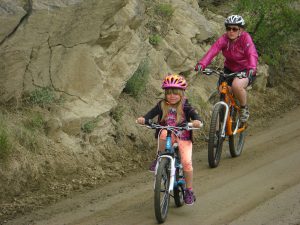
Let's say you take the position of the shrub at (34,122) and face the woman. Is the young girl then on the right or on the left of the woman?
right

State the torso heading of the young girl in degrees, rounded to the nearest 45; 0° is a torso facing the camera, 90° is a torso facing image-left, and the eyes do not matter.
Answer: approximately 0°

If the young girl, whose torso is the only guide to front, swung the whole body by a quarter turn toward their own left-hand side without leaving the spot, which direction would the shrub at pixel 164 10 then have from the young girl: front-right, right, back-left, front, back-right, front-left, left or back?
left

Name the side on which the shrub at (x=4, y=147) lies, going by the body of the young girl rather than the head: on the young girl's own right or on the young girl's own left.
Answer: on the young girl's own right

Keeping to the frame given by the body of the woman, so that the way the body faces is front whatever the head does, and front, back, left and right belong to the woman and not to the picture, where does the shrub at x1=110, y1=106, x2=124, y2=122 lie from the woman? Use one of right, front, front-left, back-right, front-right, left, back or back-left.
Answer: front-right

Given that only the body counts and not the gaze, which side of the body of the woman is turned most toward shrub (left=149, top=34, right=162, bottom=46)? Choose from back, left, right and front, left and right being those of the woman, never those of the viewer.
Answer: right

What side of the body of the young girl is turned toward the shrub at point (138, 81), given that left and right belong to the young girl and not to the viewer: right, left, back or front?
back

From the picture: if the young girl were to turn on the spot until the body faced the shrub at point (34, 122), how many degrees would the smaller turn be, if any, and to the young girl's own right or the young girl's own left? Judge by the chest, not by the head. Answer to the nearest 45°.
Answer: approximately 135° to the young girl's own right

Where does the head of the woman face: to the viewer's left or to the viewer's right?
to the viewer's left

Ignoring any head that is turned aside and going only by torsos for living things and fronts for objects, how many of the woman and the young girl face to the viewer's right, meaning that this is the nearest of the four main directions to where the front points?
0

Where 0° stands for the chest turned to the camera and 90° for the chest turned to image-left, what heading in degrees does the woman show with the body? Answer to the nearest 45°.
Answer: approximately 45°

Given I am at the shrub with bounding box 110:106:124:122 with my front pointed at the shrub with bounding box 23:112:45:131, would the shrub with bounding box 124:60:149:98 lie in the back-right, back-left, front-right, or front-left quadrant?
back-right
